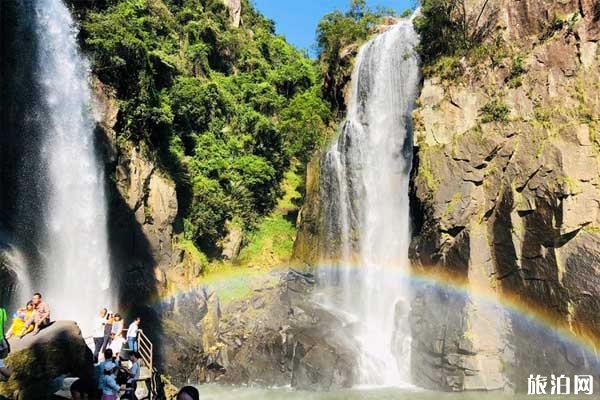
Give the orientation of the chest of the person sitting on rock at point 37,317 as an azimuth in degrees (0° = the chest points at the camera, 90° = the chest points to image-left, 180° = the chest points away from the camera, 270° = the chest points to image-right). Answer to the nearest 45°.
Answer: approximately 45°

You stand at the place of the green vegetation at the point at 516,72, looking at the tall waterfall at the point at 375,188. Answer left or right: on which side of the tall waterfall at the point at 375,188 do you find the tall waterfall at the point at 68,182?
left

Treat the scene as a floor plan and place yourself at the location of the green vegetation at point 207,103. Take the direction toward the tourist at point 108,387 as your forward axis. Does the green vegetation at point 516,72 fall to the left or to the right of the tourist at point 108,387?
left

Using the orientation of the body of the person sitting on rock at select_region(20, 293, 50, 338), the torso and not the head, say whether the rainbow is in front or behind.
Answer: behind

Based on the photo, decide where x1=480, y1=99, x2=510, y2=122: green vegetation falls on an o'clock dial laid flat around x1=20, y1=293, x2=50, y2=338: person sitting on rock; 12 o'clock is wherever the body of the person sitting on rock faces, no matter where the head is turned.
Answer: The green vegetation is roughly at 7 o'clock from the person sitting on rock.

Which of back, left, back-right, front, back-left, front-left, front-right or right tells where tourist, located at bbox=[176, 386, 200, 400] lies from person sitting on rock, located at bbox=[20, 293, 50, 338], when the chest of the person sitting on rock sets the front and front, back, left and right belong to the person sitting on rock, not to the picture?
front-left
